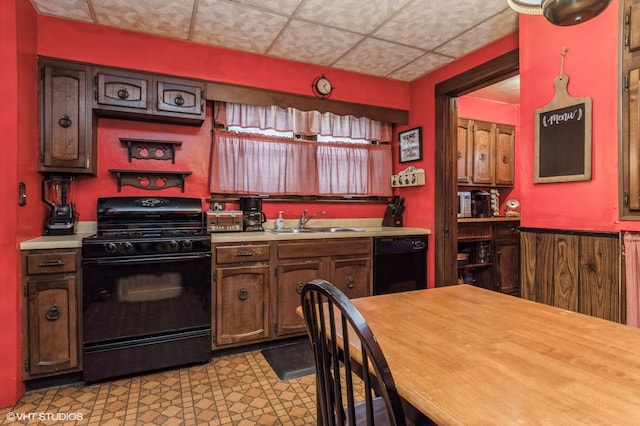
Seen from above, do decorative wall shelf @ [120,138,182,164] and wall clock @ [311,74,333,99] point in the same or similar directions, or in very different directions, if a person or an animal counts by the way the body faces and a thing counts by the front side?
same or similar directions

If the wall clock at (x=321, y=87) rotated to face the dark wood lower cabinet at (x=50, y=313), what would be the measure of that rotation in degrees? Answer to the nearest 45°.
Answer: approximately 90° to its right

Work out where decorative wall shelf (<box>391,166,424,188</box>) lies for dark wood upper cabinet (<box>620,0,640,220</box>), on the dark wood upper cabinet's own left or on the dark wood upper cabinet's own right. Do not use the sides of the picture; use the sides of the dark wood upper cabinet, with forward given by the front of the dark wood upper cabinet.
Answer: on the dark wood upper cabinet's own right

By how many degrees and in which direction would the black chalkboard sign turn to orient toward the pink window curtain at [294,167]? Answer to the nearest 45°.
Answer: approximately 45° to its right

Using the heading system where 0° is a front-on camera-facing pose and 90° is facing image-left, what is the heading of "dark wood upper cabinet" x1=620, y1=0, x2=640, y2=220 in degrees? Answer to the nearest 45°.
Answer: approximately 45°

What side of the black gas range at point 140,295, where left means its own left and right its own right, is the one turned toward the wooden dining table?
front

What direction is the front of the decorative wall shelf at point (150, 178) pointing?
toward the camera

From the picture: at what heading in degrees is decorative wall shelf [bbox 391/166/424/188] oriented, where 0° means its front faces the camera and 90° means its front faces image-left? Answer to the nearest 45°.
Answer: approximately 45°

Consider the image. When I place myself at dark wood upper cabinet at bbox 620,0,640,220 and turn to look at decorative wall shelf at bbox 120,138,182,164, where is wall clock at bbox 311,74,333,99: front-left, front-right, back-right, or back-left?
front-right

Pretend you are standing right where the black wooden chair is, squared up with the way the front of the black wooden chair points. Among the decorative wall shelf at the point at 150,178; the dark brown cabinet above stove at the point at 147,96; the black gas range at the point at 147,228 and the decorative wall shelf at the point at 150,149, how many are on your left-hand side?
4

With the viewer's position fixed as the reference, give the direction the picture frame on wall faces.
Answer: facing the viewer and to the left of the viewer

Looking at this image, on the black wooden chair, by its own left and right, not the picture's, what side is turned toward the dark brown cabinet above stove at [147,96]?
left

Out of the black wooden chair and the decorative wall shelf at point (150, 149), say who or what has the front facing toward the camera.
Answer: the decorative wall shelf
